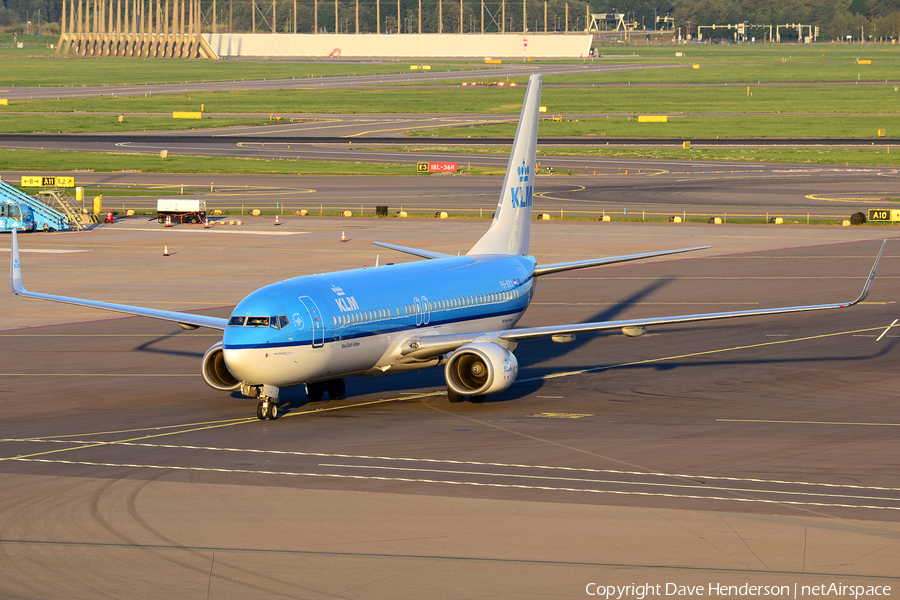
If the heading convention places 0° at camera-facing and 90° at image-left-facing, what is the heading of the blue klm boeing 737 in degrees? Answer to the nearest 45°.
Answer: approximately 45°
